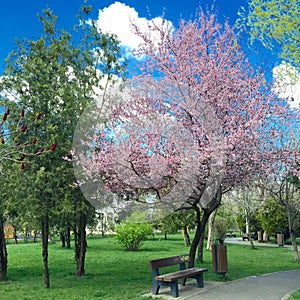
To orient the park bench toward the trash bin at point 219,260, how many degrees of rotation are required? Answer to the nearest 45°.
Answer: approximately 90° to its left

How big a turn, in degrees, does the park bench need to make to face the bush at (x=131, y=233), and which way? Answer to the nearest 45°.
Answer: approximately 135° to its left

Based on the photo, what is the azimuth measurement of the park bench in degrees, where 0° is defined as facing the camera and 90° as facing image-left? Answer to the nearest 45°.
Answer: approximately 315°

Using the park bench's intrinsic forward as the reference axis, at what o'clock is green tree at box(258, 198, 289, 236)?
The green tree is roughly at 8 o'clock from the park bench.
